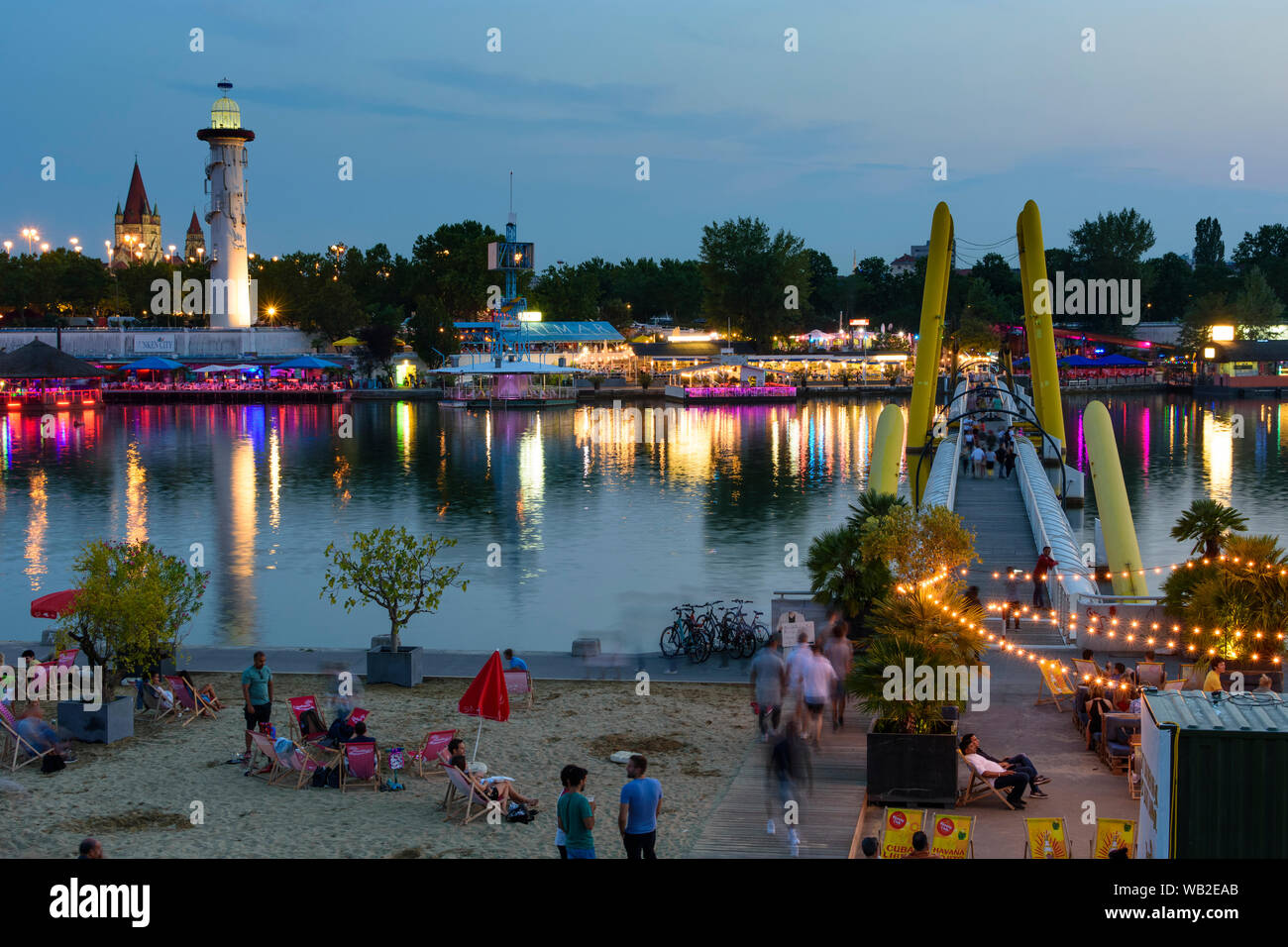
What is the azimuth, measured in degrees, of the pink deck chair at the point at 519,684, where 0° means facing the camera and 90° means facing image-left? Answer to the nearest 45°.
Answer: approximately 180°

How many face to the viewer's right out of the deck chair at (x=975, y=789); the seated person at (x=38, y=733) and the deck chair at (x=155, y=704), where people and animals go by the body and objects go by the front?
3

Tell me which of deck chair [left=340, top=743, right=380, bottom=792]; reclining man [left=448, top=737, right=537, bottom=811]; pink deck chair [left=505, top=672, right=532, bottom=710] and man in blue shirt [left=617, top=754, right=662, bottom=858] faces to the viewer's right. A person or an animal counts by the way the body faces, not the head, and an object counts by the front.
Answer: the reclining man

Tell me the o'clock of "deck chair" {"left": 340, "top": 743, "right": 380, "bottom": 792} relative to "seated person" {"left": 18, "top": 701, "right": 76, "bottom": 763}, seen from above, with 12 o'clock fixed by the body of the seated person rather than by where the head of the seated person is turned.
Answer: The deck chair is roughly at 1 o'clock from the seated person.

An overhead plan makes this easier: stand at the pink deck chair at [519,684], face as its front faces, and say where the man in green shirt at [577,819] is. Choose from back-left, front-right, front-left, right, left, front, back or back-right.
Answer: back

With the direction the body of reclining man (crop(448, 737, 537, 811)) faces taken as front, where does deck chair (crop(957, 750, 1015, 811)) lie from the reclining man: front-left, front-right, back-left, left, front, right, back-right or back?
front

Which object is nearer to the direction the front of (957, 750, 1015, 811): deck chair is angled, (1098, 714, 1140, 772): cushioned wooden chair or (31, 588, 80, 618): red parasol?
the cushioned wooden chair
